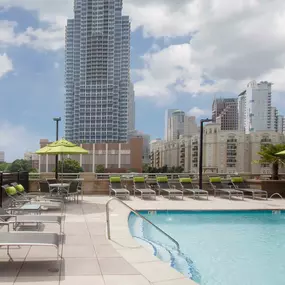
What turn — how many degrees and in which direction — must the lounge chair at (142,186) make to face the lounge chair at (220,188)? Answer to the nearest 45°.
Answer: approximately 45° to its left

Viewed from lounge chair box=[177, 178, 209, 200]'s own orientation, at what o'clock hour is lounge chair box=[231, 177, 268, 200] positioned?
lounge chair box=[231, 177, 268, 200] is roughly at 10 o'clock from lounge chair box=[177, 178, 209, 200].

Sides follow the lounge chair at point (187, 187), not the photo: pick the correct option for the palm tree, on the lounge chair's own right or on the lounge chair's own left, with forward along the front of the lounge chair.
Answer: on the lounge chair's own left

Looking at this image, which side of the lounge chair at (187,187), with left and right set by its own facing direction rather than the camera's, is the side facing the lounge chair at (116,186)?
right

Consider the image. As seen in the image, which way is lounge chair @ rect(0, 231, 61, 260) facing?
to the viewer's right

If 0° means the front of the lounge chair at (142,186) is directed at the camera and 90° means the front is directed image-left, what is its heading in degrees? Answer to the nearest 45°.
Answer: approximately 315°

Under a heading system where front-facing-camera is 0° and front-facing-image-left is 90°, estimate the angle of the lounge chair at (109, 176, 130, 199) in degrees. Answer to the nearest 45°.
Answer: approximately 315°

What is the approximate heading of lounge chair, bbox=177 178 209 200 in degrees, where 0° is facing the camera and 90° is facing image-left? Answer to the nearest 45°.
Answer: approximately 315°

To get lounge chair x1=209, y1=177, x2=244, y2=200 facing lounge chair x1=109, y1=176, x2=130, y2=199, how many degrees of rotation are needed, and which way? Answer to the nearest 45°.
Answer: approximately 90° to its right

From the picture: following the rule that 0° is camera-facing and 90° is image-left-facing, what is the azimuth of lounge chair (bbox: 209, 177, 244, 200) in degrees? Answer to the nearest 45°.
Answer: approximately 315°
